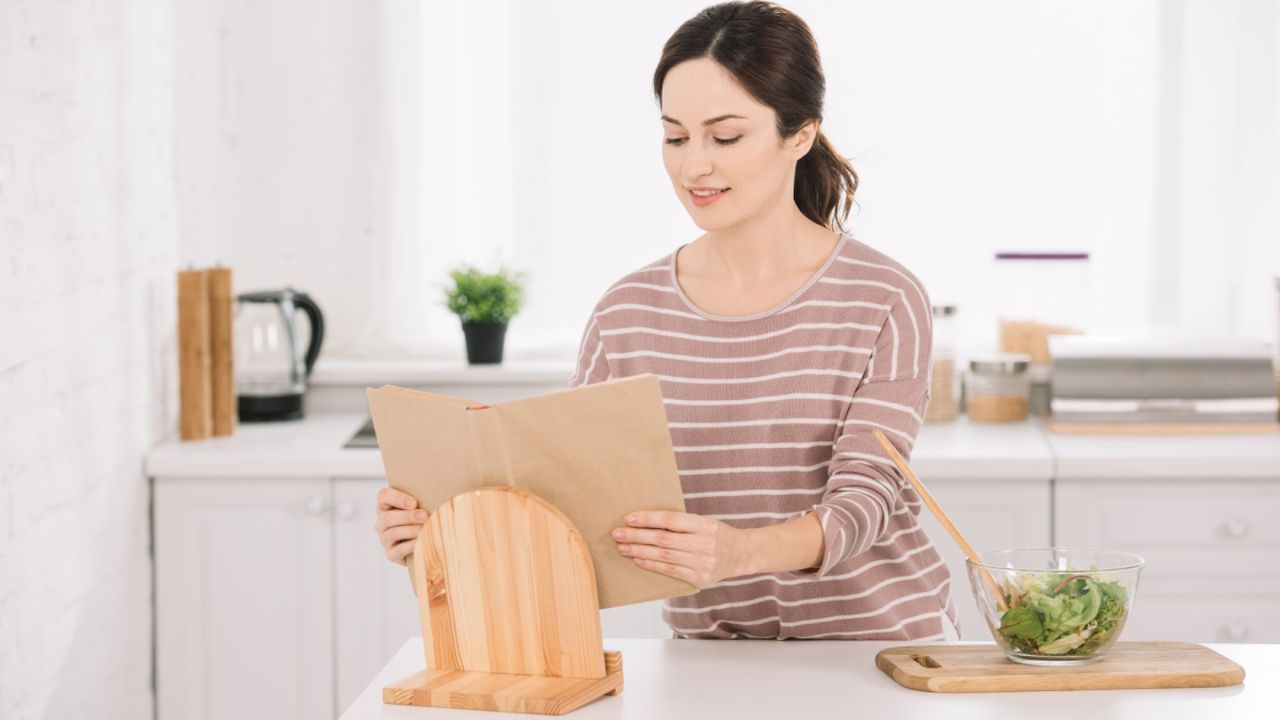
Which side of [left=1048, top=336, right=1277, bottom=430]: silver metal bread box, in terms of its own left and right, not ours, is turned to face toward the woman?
front

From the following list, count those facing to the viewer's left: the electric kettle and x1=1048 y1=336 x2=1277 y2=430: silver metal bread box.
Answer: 1

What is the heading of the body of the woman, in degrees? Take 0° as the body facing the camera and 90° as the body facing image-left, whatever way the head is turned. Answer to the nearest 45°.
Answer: approximately 45°

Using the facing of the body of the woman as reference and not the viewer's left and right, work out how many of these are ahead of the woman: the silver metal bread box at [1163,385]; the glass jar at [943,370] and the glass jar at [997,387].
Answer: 0

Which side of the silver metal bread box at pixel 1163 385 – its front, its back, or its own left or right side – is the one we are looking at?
front

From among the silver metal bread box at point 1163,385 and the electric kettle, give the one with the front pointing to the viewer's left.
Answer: the electric kettle

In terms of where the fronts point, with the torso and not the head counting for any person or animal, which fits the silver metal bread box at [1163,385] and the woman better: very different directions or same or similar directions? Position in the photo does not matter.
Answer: same or similar directions

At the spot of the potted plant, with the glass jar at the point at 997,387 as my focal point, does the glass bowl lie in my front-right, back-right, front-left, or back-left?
front-right

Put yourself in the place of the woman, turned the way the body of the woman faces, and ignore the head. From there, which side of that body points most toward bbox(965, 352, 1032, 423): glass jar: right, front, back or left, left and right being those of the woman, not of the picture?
back

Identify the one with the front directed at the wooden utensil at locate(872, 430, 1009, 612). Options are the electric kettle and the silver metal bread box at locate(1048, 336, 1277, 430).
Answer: the silver metal bread box

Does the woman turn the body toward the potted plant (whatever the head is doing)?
no

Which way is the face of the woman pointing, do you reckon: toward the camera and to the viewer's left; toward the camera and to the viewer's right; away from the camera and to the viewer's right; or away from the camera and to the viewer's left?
toward the camera and to the viewer's left

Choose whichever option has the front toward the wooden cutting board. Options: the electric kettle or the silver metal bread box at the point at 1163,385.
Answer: the silver metal bread box

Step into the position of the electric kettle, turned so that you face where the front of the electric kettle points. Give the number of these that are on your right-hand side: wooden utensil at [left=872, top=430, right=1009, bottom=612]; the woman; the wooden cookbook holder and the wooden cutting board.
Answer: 0

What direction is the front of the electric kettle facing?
to the viewer's left

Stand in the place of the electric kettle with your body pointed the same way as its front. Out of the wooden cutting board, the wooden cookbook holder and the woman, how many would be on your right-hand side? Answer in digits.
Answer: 0

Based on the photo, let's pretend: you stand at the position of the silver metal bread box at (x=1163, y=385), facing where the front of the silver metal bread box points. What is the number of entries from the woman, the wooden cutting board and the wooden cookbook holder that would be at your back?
0

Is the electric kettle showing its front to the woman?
no
